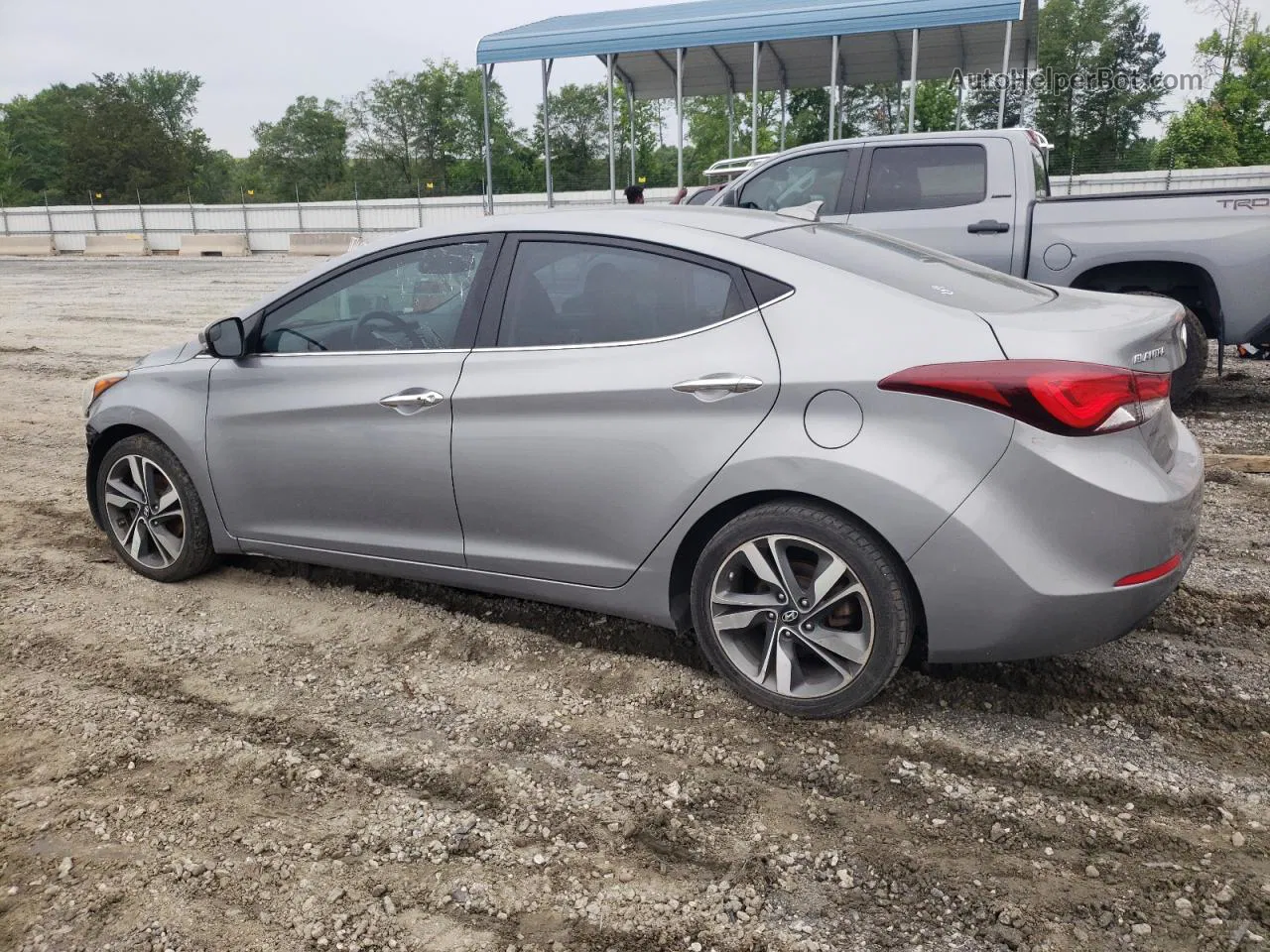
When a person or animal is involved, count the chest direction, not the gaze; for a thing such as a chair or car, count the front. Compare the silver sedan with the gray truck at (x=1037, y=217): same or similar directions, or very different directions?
same or similar directions

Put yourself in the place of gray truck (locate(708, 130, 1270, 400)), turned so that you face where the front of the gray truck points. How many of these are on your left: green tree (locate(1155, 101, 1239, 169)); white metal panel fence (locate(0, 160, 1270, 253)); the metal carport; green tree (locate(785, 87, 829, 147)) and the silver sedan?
1

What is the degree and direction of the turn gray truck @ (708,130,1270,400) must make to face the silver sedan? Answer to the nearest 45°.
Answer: approximately 90° to its left

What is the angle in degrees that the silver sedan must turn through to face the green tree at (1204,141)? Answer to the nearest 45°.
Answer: approximately 90° to its right

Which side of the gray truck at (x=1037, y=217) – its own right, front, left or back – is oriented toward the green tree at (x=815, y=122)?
right

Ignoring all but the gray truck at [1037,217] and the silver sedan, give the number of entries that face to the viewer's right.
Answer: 0

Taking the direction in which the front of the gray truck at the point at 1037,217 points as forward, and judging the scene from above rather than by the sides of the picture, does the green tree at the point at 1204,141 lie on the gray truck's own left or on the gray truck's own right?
on the gray truck's own right

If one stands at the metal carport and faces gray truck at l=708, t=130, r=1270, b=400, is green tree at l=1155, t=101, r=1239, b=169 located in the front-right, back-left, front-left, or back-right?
back-left

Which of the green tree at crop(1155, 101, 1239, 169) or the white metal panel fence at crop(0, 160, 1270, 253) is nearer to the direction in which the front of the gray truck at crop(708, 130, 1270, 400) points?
the white metal panel fence

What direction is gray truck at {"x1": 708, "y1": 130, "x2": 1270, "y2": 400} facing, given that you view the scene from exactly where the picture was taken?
facing to the left of the viewer

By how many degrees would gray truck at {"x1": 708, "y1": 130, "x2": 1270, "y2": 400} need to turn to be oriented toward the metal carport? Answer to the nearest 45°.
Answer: approximately 90° to its right

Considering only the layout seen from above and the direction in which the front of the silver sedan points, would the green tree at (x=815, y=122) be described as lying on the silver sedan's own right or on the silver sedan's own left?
on the silver sedan's own right

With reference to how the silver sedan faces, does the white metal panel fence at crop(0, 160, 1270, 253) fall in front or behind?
in front

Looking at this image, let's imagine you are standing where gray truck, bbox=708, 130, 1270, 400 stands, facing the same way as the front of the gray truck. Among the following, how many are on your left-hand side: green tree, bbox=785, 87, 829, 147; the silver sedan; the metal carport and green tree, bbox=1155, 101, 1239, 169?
1

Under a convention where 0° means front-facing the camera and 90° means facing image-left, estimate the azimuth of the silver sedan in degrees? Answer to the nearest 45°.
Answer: approximately 135°
